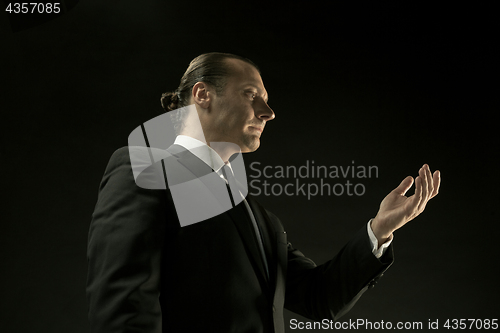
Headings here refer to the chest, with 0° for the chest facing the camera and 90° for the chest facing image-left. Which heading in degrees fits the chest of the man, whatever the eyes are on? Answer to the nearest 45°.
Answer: approximately 315°

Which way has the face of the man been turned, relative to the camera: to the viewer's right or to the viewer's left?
to the viewer's right
